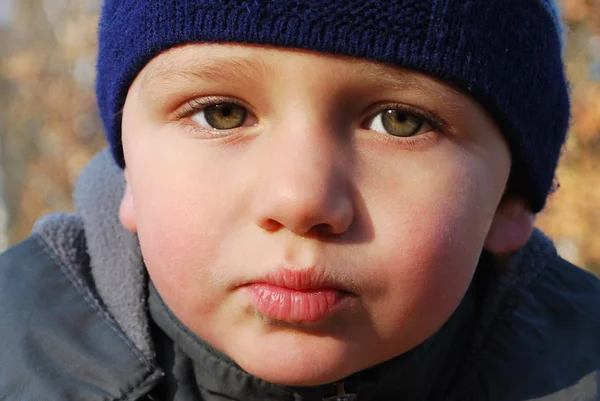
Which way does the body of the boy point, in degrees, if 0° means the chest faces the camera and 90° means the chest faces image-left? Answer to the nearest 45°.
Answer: approximately 0°
